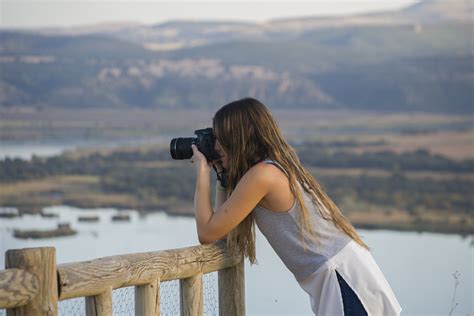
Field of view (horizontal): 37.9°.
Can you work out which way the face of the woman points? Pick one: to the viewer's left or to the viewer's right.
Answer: to the viewer's left

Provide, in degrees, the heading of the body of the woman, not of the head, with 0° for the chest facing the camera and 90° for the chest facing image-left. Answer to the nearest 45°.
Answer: approximately 90°

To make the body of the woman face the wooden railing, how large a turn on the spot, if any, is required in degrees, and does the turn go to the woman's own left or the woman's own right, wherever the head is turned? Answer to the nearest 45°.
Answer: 0° — they already face it
